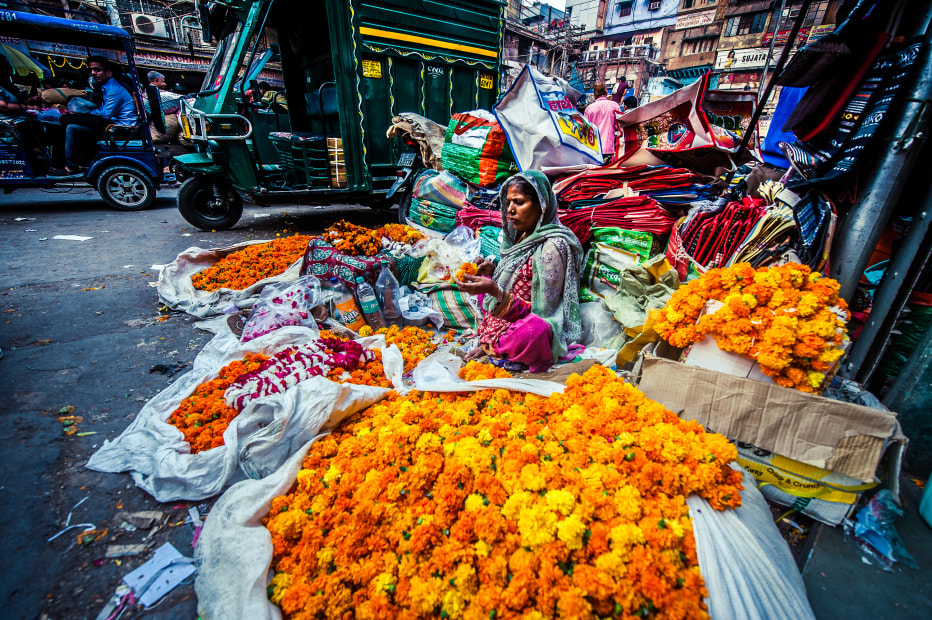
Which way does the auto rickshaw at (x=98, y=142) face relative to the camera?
to the viewer's left

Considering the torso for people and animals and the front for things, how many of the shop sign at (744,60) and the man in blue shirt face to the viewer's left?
1

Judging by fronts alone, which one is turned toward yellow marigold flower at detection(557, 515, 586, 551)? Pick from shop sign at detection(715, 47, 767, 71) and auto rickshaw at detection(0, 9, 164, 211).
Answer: the shop sign

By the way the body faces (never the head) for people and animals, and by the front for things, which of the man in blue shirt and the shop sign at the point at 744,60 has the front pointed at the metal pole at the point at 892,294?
the shop sign

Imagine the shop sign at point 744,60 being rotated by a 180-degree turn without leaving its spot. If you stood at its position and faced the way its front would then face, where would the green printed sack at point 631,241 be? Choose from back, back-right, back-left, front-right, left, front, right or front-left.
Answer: back

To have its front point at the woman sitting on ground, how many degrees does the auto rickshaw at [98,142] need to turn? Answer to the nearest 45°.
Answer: approximately 90° to its left

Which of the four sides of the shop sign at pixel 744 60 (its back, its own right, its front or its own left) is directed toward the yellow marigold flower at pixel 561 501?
front

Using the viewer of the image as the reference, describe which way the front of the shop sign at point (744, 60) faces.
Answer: facing the viewer

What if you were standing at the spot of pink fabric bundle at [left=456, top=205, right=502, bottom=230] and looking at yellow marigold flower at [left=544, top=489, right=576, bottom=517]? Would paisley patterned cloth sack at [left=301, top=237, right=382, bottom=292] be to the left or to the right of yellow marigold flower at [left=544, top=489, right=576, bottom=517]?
right

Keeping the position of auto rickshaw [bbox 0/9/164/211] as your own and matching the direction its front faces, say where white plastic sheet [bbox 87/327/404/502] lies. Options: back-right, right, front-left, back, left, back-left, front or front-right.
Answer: left

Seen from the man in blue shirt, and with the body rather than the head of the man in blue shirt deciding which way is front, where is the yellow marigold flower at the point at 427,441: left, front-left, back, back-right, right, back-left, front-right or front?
left

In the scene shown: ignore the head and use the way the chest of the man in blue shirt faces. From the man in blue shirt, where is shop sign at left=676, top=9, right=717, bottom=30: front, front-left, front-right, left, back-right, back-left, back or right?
back

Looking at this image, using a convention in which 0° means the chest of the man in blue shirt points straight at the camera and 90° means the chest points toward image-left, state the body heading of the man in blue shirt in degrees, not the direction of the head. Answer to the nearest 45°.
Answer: approximately 90°

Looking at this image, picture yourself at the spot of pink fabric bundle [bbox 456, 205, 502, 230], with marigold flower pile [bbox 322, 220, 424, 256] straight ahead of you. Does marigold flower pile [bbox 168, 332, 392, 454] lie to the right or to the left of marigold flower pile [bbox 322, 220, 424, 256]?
left

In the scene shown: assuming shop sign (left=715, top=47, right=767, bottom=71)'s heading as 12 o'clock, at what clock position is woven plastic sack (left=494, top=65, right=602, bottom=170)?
The woven plastic sack is roughly at 12 o'clock from the shop sign.

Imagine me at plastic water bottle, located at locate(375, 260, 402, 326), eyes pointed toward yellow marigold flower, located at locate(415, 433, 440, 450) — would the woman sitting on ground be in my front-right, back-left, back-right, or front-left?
front-left

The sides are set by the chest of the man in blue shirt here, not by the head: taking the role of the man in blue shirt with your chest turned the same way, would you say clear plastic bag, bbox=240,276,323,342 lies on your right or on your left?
on your left
